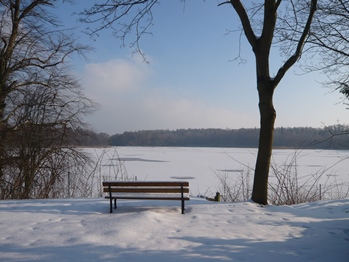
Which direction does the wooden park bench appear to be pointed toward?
away from the camera
